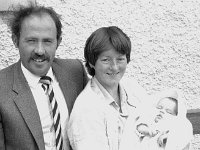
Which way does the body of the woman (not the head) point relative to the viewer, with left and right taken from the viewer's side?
facing the viewer and to the right of the viewer
